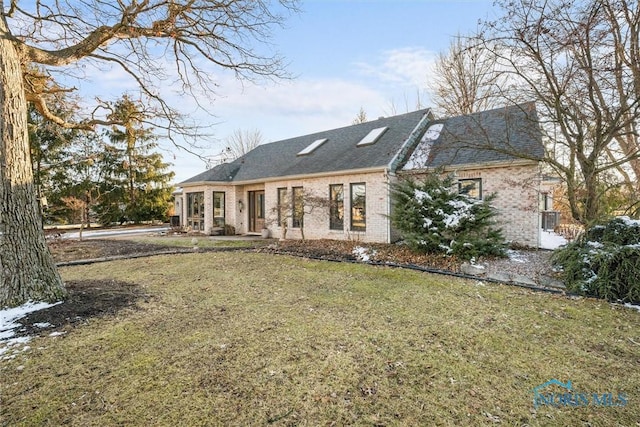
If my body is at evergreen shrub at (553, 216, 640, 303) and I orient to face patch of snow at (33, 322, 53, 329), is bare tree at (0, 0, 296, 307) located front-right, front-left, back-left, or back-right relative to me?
front-right

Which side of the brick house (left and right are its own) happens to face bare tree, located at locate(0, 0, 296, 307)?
front

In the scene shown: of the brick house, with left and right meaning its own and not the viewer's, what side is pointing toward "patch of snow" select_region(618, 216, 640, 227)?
left

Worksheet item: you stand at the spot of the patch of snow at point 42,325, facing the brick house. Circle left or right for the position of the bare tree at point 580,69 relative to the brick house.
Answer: right

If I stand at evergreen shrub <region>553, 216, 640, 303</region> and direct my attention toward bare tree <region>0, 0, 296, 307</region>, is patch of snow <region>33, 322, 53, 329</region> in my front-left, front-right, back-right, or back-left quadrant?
front-left

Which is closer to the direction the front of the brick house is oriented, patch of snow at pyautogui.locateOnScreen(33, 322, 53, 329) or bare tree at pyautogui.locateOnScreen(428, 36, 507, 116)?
the patch of snow

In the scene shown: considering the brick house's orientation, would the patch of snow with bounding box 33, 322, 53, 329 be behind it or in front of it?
in front

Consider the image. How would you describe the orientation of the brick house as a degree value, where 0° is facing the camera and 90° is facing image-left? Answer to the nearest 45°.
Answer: approximately 45°

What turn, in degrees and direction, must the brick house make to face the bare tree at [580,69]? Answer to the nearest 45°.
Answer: approximately 90° to its left

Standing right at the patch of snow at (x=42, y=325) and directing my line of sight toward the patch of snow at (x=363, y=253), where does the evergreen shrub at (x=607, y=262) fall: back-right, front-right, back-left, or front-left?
front-right

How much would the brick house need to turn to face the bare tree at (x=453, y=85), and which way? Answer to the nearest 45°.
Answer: approximately 180°
